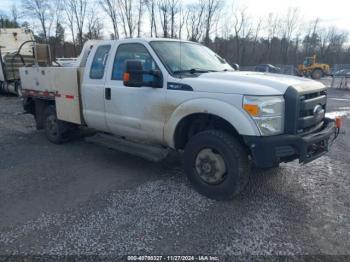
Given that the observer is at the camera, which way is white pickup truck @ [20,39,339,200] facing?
facing the viewer and to the right of the viewer

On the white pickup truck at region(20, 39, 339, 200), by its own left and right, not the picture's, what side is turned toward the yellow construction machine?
left
